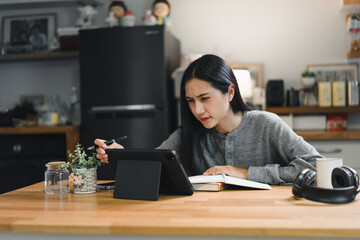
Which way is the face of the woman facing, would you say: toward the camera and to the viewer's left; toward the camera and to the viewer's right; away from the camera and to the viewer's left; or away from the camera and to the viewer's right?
toward the camera and to the viewer's left

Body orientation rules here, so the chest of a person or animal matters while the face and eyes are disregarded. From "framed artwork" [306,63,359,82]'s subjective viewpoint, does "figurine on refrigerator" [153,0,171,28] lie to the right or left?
on its right

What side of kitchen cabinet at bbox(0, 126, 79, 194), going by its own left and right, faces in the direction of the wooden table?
front

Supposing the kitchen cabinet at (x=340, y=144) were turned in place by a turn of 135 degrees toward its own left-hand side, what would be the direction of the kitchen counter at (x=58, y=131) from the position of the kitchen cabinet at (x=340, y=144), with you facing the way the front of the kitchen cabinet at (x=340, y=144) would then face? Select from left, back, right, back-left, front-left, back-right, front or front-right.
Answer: back-left

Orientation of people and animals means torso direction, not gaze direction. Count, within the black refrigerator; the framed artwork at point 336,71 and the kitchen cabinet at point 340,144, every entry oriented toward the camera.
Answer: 3

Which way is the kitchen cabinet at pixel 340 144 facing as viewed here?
toward the camera

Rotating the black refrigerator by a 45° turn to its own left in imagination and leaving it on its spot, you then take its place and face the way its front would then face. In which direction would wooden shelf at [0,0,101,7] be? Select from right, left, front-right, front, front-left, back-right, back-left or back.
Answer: back

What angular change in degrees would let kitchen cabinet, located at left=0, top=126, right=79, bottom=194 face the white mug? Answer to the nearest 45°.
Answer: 0° — it already faces it

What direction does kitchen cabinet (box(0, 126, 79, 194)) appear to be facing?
toward the camera
